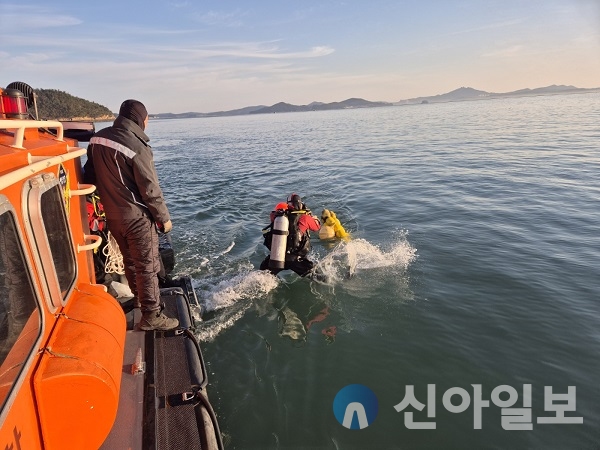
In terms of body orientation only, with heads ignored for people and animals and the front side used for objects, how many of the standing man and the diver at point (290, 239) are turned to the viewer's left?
0

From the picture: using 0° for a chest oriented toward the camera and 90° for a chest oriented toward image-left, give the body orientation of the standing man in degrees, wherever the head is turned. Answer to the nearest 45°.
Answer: approximately 225°

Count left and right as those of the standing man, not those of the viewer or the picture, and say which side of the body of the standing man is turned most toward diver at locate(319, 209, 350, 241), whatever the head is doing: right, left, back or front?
front

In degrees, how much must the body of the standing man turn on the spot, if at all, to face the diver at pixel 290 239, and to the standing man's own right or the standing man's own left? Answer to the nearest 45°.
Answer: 0° — they already face them

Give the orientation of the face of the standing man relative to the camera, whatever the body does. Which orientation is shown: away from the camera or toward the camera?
away from the camera

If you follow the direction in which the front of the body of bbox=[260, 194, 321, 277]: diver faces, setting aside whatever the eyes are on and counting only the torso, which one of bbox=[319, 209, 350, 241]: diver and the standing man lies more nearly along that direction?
the diver

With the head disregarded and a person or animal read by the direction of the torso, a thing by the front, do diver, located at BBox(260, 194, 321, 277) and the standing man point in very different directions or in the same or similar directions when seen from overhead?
same or similar directions

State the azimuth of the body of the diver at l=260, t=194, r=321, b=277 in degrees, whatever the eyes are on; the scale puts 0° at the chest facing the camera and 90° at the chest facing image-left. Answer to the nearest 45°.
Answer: approximately 225°
